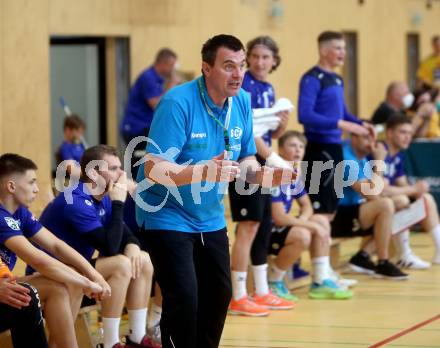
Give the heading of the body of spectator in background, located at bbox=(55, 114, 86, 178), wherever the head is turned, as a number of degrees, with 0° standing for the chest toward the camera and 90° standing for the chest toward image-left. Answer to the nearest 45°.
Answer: approximately 315°

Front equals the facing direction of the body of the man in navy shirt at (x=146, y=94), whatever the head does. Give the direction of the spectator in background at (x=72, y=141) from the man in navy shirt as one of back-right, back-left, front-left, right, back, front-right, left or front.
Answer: back-left

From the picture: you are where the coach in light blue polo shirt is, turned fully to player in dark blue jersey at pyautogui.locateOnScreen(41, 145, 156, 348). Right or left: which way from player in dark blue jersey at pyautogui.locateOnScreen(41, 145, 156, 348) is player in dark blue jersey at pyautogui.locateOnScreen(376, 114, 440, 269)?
right

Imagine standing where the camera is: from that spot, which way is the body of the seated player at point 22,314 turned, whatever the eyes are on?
to the viewer's right

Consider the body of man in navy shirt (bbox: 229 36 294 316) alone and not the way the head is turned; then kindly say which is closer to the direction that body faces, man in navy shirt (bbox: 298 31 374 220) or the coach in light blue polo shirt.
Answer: the coach in light blue polo shirt

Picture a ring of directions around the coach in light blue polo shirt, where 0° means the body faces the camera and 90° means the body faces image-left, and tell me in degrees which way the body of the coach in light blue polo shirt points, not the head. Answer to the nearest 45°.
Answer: approximately 315°

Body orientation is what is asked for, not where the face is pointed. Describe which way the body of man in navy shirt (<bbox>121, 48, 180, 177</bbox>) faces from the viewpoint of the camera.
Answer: to the viewer's right

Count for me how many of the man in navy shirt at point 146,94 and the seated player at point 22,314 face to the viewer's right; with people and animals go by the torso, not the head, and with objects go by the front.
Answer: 2

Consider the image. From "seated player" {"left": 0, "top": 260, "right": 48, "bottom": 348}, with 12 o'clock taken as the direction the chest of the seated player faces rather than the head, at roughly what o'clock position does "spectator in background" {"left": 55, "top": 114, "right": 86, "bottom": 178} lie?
The spectator in background is roughly at 9 o'clock from the seated player.

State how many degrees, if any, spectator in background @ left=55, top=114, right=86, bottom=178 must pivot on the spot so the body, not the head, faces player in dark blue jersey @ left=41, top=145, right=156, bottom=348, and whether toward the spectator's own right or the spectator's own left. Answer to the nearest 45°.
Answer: approximately 45° to the spectator's own right

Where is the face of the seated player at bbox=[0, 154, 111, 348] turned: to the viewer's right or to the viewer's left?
to the viewer's right

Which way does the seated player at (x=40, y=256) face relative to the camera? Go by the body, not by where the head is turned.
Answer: to the viewer's right
